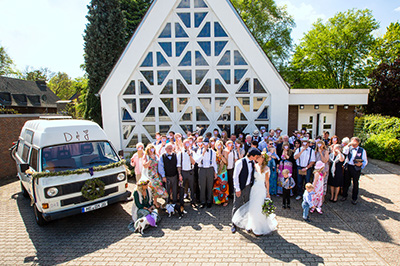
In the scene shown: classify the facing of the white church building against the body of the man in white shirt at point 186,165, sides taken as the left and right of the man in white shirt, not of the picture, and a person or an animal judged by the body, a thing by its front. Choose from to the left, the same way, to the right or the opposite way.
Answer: the same way

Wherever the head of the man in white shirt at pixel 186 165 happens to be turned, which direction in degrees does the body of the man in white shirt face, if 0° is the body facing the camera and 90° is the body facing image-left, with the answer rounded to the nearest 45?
approximately 0°

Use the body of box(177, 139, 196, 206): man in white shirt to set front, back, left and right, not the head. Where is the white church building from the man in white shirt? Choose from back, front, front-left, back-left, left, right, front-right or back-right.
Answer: back

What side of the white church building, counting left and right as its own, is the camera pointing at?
front

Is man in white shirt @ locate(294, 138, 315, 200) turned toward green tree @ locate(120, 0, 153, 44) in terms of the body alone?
no

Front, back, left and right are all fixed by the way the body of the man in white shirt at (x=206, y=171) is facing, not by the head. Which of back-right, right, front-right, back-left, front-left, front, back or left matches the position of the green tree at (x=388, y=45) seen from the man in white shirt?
back-left

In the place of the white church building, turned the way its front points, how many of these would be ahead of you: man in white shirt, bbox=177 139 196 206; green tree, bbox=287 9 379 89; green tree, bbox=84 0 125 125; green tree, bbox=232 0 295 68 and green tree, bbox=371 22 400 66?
1

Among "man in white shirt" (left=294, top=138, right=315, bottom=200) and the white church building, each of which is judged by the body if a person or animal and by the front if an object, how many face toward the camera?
2

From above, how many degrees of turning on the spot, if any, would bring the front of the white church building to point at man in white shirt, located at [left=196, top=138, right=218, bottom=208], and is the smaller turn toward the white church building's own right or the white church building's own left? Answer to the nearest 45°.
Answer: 0° — it already faces them

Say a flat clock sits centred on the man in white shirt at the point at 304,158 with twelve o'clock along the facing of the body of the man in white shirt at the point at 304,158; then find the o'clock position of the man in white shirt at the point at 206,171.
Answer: the man in white shirt at the point at 206,171 is roughly at 2 o'clock from the man in white shirt at the point at 304,158.

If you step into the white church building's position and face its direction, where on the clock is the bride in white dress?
The bride in white dress is roughly at 11 o'clock from the white church building.

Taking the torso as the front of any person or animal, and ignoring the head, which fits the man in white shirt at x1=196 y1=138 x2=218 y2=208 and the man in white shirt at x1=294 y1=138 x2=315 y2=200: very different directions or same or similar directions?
same or similar directions

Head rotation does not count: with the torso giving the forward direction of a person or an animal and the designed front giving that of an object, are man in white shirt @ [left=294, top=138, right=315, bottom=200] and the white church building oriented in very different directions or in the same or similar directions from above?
same or similar directions

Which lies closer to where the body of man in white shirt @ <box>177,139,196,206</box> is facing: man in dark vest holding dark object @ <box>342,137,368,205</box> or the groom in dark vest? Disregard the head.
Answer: the groom in dark vest

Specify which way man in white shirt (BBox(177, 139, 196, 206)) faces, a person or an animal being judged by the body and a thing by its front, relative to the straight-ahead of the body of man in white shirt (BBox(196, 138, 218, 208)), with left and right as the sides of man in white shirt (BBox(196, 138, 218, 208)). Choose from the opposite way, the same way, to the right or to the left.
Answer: the same way

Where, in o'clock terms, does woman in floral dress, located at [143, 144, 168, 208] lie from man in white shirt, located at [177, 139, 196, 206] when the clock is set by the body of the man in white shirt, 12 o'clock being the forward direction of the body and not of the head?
The woman in floral dress is roughly at 3 o'clock from the man in white shirt.
